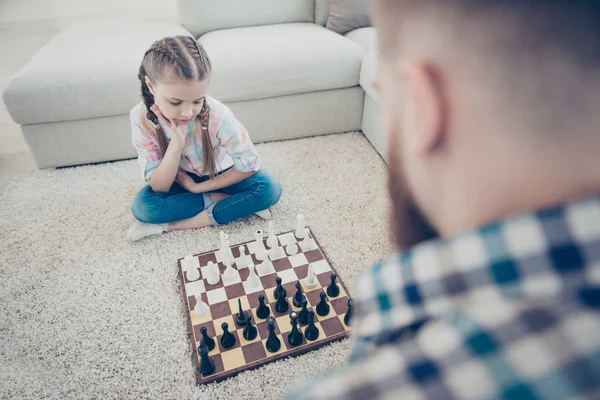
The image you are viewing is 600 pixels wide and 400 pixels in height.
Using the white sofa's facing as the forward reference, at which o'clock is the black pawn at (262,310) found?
The black pawn is roughly at 12 o'clock from the white sofa.

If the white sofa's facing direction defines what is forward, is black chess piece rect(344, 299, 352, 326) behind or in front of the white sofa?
in front

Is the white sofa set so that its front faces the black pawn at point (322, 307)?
yes

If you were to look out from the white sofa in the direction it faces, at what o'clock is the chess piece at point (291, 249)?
The chess piece is roughly at 12 o'clock from the white sofa.

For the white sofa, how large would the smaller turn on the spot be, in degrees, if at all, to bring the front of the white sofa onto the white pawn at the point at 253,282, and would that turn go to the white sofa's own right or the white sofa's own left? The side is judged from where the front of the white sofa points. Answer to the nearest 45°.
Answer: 0° — it already faces it

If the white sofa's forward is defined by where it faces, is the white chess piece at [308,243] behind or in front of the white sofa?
in front

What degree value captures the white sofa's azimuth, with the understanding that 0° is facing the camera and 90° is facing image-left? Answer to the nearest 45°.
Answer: approximately 0°

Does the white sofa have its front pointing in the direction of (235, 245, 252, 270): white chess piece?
yes

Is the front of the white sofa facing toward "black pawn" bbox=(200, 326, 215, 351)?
yes

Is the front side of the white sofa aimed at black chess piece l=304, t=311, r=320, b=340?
yes
